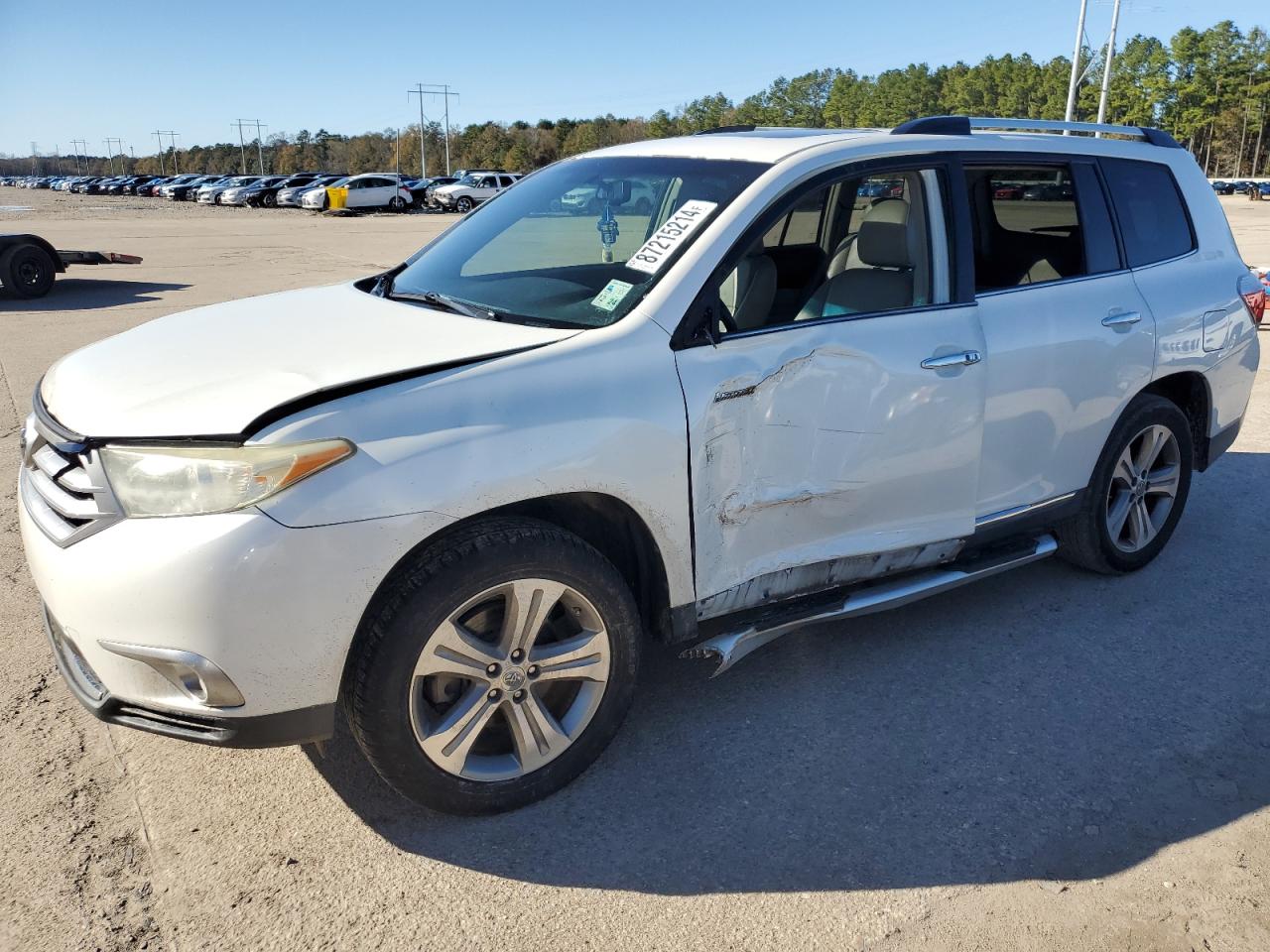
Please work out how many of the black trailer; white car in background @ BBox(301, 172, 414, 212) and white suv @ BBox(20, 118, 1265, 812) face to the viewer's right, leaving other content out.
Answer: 1

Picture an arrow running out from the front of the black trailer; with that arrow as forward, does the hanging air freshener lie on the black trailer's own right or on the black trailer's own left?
on the black trailer's own right

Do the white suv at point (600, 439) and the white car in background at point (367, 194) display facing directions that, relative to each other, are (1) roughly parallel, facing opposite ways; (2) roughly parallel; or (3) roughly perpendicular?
roughly parallel

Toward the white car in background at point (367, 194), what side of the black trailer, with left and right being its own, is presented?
left

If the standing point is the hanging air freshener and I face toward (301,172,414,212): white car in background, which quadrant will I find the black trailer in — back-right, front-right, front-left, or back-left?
front-left

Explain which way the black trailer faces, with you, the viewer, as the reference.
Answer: facing to the right of the viewer

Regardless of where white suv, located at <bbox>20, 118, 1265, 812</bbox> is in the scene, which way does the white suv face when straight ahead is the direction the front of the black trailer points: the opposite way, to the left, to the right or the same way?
the opposite way

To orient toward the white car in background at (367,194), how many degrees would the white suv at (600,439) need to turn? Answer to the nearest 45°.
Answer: approximately 135° to its right

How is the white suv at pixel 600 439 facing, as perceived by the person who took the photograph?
facing the viewer and to the left of the viewer

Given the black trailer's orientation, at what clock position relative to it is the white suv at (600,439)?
The white suv is roughly at 3 o'clock from the black trailer.

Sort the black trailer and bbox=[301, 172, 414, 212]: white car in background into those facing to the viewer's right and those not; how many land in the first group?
1
